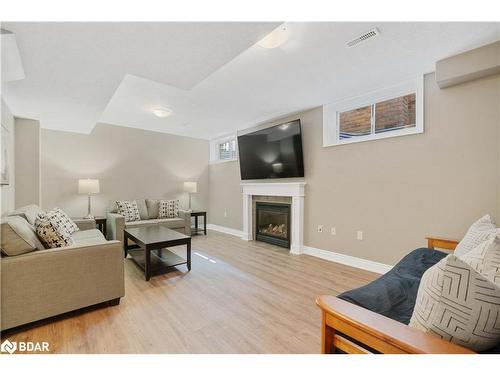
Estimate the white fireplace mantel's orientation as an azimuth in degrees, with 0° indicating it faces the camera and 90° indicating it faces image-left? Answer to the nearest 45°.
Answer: approximately 45°

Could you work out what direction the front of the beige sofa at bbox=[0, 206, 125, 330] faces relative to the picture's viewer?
facing to the right of the viewer

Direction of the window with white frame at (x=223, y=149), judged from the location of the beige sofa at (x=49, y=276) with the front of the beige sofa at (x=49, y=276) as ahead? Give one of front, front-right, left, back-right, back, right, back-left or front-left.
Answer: front-left

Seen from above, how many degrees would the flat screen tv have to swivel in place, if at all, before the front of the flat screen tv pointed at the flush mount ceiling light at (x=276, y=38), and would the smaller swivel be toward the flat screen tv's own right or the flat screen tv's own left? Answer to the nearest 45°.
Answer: approximately 45° to the flat screen tv's own left

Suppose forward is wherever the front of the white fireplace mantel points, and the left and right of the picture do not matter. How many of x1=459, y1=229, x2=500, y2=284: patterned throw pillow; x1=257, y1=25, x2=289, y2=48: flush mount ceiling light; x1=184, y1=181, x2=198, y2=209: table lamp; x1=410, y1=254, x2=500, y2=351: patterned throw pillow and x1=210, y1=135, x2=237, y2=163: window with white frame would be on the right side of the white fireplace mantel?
2

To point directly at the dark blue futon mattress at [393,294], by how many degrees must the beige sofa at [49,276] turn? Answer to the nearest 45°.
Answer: approximately 45° to its right

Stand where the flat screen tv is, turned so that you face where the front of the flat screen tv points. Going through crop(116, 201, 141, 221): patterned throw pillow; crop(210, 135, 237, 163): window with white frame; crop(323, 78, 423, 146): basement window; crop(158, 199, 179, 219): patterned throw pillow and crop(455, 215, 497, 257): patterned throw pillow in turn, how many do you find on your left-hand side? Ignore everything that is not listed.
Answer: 2

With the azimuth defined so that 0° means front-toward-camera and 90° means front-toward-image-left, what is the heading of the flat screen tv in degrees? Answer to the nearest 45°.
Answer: approximately 45°

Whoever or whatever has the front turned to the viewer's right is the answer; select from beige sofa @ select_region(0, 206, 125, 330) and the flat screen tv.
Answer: the beige sofa

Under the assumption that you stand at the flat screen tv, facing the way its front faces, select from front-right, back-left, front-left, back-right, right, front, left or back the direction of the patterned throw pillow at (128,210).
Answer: front-right

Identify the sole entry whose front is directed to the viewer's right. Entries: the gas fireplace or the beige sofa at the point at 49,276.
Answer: the beige sofa

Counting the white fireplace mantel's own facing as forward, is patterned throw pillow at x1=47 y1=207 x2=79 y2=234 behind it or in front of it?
in front

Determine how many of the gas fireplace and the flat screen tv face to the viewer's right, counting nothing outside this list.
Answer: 0
